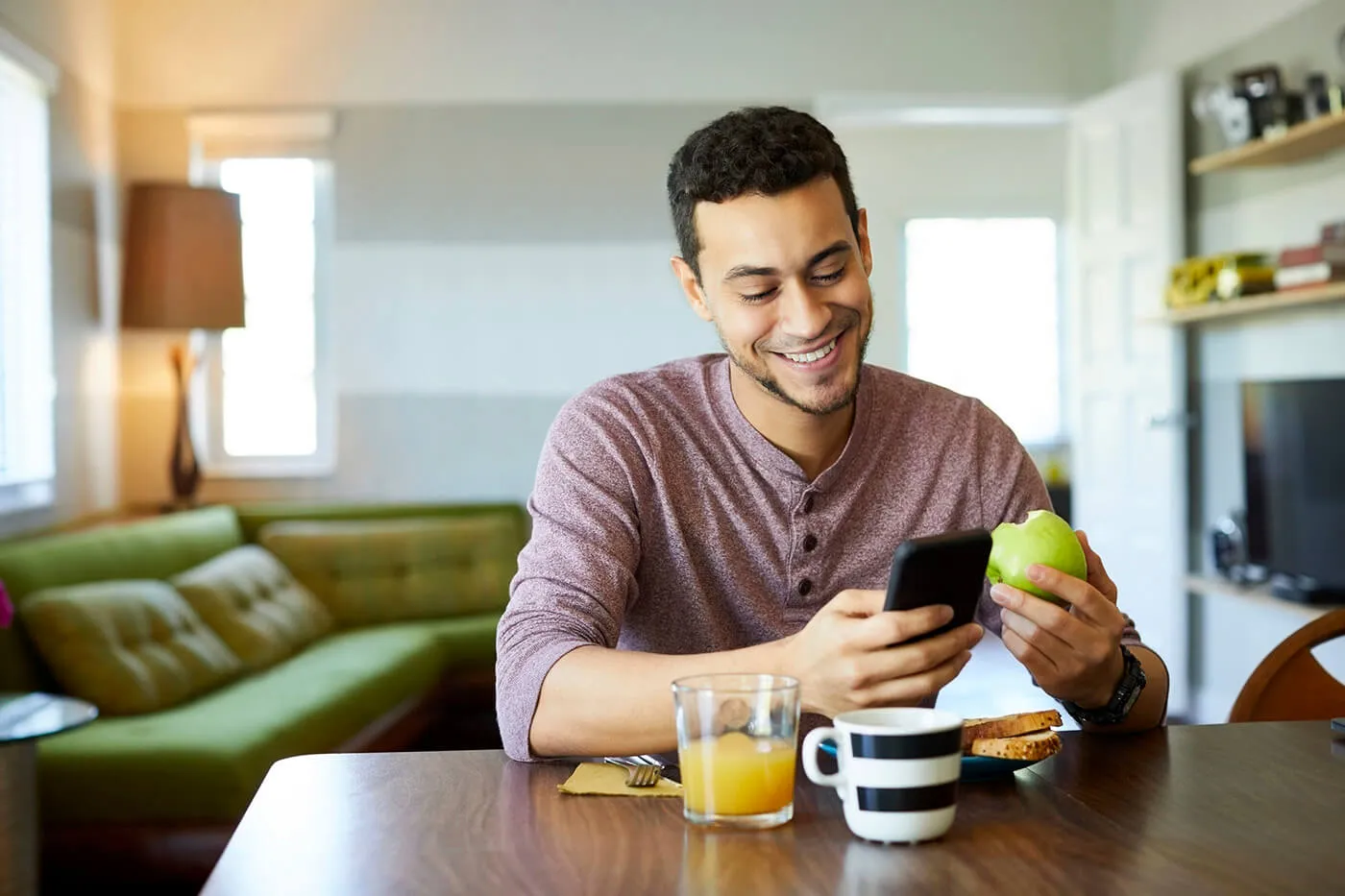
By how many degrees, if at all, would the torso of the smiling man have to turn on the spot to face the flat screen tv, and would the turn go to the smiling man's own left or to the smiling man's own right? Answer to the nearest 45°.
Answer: approximately 135° to the smiling man's own left

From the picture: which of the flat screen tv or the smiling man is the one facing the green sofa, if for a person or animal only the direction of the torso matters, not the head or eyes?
the flat screen tv

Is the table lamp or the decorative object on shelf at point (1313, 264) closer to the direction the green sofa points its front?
the decorative object on shelf

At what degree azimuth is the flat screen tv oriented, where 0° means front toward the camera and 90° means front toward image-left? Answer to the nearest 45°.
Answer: approximately 45°

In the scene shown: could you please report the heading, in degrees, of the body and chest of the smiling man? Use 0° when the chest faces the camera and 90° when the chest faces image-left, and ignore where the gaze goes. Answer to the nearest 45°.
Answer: approximately 0°

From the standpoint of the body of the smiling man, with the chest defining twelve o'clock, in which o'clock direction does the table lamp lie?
The table lamp is roughly at 5 o'clock from the smiling man.

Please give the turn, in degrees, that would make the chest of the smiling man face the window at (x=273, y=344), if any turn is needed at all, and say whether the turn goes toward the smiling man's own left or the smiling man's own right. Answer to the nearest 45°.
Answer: approximately 135° to the smiling man's own right

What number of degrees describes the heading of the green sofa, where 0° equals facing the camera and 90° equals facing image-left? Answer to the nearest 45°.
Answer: approximately 315°

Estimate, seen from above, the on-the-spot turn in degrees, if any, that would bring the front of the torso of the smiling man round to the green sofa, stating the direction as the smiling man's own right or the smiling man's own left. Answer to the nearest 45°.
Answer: approximately 135° to the smiling man's own right
